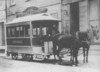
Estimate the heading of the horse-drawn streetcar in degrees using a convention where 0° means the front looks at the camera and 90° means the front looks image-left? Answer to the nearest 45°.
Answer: approximately 315°

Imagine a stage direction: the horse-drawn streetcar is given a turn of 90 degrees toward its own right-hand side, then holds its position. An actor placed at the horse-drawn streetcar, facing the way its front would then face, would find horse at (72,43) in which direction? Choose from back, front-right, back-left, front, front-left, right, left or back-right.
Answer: left
